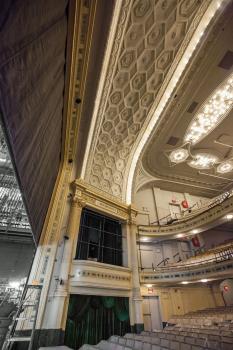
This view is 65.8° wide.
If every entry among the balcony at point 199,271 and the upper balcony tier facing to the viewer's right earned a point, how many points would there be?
0

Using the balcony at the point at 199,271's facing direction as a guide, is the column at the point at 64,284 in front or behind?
in front

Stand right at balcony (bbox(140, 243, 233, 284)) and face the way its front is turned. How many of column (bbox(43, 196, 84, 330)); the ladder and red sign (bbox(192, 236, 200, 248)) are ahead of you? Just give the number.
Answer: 2

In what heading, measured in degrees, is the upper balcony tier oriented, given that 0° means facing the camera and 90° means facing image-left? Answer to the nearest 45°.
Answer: approximately 45°

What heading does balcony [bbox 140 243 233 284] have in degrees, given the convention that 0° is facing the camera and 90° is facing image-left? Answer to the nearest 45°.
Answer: approximately 45°

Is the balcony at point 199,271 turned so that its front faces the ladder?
yes

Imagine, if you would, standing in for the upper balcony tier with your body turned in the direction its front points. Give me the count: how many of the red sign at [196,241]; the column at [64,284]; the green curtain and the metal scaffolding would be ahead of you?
3
